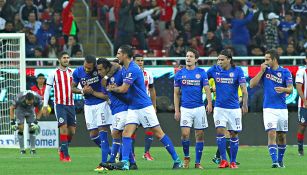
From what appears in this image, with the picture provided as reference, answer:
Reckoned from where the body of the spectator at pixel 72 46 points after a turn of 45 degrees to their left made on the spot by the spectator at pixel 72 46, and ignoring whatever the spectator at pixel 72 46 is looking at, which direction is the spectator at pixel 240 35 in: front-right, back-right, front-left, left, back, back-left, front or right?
front-left

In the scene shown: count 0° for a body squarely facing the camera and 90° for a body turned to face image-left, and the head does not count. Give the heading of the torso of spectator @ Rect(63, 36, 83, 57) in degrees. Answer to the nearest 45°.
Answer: approximately 0°

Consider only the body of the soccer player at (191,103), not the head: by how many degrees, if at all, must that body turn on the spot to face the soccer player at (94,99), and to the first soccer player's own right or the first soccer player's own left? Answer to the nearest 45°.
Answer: approximately 90° to the first soccer player's own right

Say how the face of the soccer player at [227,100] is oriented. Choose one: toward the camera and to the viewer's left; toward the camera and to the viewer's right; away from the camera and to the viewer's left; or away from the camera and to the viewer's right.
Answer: toward the camera and to the viewer's left

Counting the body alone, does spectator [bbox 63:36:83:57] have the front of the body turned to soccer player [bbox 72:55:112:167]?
yes

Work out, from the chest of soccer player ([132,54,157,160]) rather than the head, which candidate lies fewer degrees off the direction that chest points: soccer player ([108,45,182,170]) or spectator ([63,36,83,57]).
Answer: the soccer player

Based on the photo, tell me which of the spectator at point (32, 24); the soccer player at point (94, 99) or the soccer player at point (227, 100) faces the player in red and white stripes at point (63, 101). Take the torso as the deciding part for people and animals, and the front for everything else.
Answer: the spectator

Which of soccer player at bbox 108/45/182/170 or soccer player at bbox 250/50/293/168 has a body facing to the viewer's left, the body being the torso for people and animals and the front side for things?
soccer player at bbox 108/45/182/170
